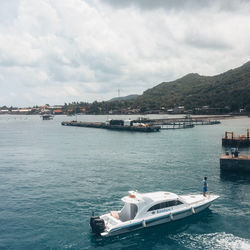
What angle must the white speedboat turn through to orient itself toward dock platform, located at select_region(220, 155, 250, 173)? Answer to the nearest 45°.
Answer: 0° — it already faces it

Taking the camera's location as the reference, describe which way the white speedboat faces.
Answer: facing away from the viewer and to the right of the viewer
